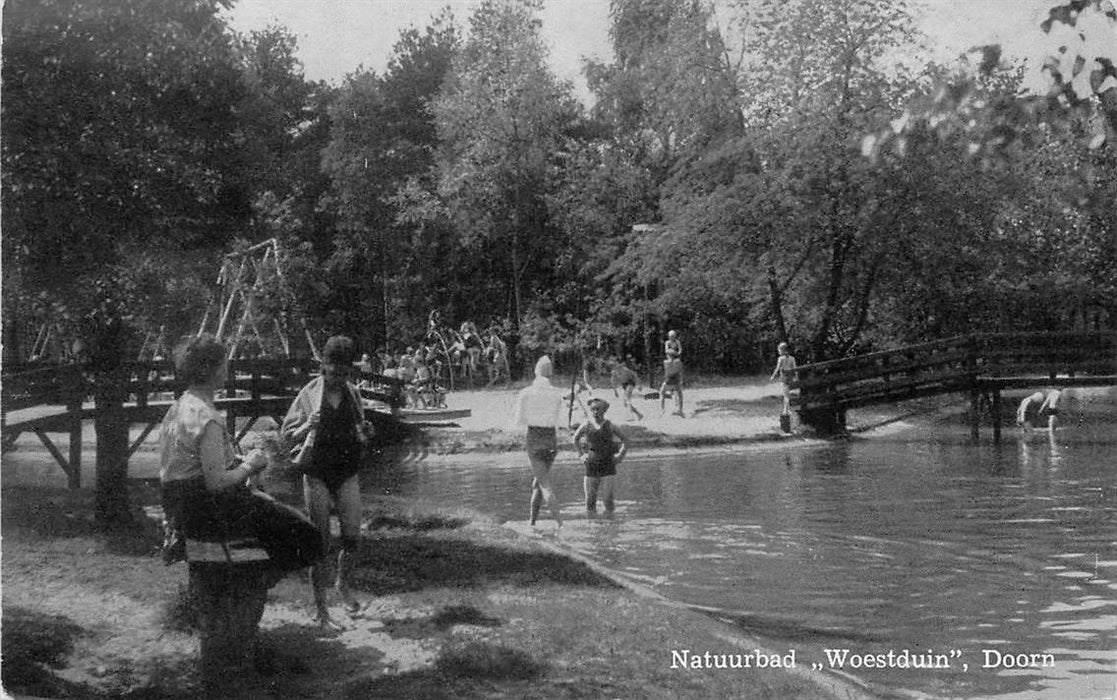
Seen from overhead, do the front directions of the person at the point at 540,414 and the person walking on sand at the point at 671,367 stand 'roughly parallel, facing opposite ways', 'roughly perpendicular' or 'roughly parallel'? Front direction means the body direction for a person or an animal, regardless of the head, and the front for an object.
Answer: roughly parallel, facing opposite ways

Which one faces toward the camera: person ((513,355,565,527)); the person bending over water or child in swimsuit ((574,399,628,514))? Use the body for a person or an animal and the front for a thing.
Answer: the child in swimsuit

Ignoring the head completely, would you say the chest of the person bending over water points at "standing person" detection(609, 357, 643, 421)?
no

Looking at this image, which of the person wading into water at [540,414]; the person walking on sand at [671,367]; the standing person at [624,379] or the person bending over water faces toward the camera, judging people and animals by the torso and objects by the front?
the person walking on sand

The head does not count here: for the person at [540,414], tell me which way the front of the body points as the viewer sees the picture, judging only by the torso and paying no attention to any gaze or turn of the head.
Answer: away from the camera

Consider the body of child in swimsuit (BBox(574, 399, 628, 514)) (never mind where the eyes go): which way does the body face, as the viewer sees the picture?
toward the camera

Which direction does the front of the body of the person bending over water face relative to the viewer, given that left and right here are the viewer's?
facing to the left of the viewer

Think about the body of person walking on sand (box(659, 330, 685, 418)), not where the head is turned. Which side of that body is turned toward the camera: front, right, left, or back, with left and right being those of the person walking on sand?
front

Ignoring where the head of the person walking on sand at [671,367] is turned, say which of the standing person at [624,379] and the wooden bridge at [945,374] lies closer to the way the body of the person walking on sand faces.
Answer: the standing person
